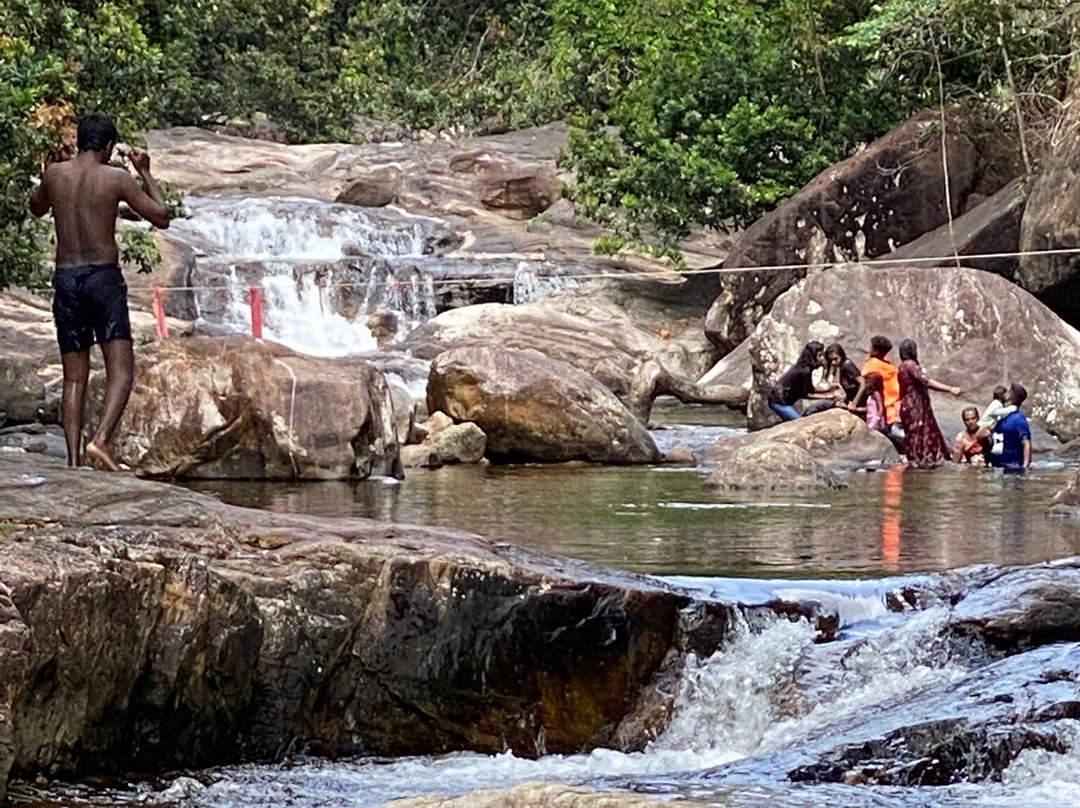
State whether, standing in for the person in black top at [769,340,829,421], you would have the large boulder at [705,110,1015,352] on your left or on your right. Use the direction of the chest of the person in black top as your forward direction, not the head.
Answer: on your left

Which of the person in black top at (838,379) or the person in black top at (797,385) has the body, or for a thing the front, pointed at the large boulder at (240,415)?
the person in black top at (838,379)

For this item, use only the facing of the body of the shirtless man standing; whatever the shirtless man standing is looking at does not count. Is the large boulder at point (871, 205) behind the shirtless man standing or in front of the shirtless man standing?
in front

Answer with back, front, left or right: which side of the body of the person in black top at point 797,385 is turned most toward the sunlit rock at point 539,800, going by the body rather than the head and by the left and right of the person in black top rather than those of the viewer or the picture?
right

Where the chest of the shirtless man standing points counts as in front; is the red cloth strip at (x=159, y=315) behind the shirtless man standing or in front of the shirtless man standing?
in front

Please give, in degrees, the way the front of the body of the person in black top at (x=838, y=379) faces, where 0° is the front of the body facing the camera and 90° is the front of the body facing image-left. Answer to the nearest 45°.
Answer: approximately 45°

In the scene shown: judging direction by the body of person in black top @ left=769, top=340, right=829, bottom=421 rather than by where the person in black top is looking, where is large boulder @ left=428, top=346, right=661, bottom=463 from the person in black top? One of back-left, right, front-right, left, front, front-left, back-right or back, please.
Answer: back-right

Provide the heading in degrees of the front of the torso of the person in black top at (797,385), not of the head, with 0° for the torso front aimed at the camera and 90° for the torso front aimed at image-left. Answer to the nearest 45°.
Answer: approximately 270°

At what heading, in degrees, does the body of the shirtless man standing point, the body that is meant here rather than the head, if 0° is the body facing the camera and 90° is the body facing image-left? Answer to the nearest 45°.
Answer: approximately 180°

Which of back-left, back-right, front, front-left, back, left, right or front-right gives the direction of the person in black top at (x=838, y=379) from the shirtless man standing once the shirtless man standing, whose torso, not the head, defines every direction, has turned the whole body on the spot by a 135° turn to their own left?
back

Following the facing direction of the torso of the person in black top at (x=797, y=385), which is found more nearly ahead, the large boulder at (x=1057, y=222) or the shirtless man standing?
the large boulder

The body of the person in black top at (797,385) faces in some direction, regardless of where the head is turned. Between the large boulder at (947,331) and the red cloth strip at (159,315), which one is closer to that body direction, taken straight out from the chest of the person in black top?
the large boulder

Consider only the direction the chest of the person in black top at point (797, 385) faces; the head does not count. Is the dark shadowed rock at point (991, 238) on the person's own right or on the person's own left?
on the person's own left
